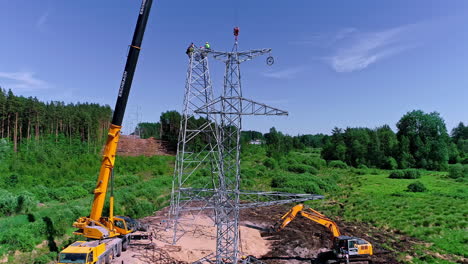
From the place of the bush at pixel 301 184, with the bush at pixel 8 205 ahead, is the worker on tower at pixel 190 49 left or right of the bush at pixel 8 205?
left

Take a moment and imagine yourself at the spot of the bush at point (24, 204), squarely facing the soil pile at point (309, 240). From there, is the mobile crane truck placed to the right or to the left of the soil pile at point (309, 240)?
right

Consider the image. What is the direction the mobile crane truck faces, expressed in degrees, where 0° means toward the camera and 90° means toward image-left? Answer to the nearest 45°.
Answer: approximately 45°

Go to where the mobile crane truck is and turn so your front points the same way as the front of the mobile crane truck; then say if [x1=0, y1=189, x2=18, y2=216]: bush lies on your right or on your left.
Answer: on your right

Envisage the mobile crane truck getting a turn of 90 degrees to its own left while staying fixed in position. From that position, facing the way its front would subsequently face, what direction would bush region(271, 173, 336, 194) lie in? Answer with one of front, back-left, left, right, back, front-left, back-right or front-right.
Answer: left

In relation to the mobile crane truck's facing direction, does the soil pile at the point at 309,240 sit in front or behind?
behind

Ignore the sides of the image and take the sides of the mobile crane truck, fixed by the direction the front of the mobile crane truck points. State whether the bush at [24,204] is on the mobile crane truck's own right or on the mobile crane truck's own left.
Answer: on the mobile crane truck's own right
